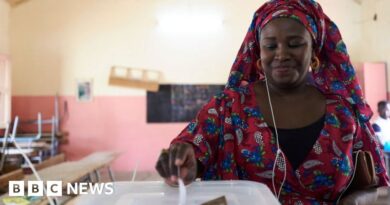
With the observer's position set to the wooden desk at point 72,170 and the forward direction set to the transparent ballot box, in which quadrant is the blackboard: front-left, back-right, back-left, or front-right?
back-left

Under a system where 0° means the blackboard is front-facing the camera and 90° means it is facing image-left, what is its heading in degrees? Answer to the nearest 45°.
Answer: approximately 0°

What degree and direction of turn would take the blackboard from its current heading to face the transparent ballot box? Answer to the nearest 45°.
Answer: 0° — it already faces it

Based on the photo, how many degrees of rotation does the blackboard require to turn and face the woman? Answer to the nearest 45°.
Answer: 0° — it already faces them

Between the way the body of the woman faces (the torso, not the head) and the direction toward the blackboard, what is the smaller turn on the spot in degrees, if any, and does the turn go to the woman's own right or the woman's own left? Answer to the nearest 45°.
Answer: approximately 180°

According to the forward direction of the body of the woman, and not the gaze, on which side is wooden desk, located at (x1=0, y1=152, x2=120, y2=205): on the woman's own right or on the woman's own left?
on the woman's own right

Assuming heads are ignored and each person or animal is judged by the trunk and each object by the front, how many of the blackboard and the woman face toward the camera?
2
